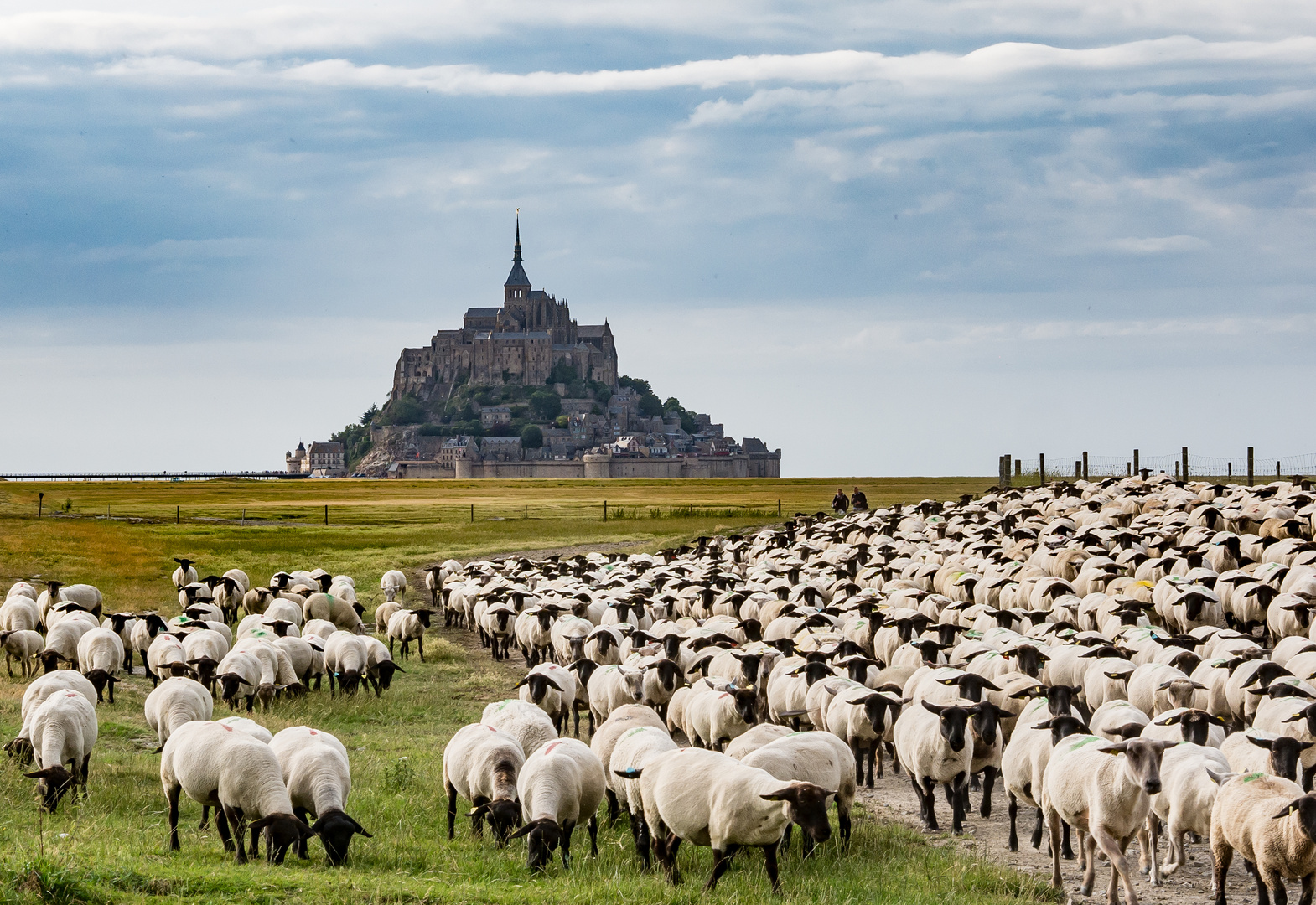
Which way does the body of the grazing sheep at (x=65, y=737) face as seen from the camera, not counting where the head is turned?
toward the camera

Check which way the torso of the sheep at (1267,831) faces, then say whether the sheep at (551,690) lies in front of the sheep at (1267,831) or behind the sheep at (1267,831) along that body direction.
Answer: behind

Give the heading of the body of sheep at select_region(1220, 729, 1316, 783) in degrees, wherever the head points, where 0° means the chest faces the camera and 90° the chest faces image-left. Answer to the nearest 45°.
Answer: approximately 315°

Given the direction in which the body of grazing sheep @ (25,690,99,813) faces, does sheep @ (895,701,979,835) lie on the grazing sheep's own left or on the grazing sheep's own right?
on the grazing sheep's own left

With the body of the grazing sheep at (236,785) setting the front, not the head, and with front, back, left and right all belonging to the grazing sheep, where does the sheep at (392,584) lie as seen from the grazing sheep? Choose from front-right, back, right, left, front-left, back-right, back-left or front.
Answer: back-left

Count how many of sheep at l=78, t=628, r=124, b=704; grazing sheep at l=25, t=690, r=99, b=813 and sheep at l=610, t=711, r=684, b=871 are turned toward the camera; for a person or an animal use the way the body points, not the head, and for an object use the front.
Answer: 3

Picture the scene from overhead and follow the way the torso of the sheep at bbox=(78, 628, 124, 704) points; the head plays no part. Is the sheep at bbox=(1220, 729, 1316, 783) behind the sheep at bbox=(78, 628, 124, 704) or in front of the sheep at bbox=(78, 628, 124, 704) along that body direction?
in front

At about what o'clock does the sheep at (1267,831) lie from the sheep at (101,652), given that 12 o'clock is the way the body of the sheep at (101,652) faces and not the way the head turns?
the sheep at (1267,831) is roughly at 11 o'clock from the sheep at (101,652).

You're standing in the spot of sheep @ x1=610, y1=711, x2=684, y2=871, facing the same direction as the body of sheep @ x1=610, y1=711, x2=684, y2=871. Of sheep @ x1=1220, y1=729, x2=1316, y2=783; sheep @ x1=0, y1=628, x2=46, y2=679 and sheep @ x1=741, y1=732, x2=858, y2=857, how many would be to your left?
2

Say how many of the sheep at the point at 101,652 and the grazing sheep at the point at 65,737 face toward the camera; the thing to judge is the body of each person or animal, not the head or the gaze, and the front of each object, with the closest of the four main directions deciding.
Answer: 2

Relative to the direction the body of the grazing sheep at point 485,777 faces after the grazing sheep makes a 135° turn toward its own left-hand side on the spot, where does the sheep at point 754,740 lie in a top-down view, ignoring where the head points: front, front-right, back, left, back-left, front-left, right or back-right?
right

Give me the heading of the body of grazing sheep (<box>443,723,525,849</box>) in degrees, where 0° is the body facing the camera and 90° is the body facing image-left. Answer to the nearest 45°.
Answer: approximately 315°

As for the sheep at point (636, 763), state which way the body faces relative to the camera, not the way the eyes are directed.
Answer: toward the camera

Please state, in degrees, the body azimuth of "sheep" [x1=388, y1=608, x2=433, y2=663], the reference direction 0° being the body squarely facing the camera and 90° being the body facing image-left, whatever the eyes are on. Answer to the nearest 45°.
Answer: approximately 315°

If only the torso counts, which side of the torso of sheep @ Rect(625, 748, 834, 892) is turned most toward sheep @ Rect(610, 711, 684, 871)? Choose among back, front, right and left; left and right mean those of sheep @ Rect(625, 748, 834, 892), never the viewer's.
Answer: back

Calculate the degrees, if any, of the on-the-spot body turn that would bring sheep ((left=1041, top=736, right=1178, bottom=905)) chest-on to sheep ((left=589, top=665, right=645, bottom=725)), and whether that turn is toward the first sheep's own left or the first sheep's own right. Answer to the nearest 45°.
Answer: approximately 180°
